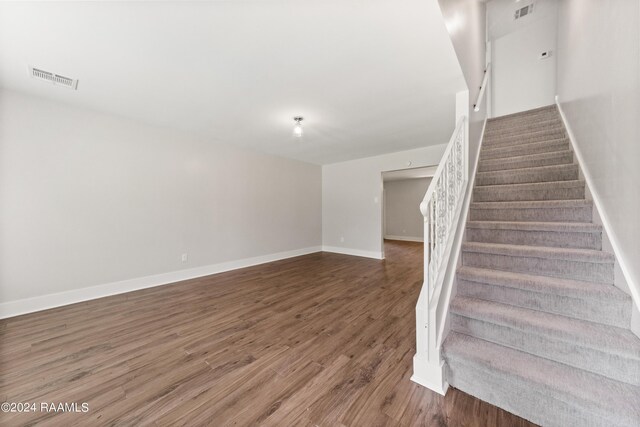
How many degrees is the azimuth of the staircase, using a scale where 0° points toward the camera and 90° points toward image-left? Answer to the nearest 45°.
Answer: approximately 0°
